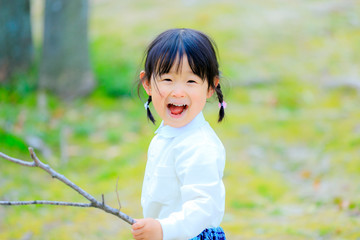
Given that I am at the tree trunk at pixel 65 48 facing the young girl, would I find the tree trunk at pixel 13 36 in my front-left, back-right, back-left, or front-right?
back-right

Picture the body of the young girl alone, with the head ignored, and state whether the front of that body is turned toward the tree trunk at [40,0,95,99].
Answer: no

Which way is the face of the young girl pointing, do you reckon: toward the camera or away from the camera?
toward the camera

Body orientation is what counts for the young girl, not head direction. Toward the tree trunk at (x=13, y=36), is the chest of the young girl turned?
no

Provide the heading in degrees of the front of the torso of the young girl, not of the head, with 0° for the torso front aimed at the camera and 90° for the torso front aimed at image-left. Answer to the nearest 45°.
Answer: approximately 45°
